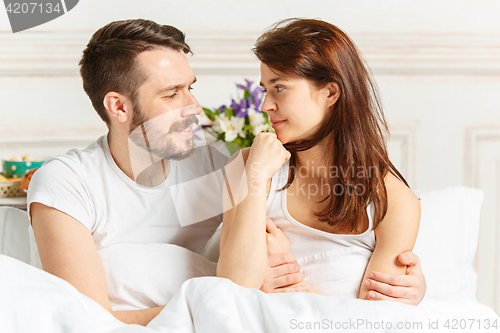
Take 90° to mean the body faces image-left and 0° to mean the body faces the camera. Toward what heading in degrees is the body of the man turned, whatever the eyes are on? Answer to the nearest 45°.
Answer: approximately 315°

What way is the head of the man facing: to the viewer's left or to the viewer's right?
to the viewer's right

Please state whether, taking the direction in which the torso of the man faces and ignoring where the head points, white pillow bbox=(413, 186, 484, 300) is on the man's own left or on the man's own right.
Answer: on the man's own left
